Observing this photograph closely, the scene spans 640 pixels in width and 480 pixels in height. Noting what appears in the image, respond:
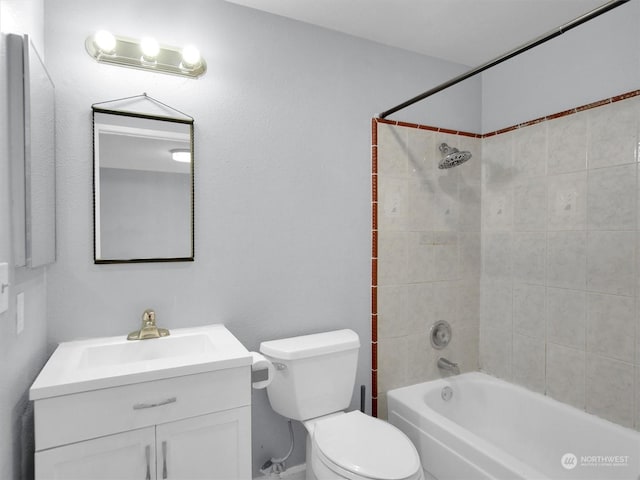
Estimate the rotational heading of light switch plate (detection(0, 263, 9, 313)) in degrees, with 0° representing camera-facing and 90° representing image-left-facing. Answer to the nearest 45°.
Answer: approximately 270°

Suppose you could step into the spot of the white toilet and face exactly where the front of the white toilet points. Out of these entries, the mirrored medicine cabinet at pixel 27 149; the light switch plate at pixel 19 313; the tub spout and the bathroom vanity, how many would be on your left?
1

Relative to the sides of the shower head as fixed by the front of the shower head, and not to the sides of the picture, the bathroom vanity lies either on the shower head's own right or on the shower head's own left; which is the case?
on the shower head's own right

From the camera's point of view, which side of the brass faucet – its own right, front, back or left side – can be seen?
front

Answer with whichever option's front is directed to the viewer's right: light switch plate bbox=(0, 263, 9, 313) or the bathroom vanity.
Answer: the light switch plate

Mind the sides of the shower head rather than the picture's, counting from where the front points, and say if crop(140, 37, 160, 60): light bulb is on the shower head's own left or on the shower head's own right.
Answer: on the shower head's own right

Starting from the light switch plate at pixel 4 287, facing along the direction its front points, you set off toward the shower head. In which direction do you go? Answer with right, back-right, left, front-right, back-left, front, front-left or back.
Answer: front

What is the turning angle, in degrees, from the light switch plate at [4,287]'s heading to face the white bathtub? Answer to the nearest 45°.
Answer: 0° — it already faces it

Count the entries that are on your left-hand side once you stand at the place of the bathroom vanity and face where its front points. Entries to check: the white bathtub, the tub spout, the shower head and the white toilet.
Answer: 4

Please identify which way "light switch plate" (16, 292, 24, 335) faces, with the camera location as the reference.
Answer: facing to the right of the viewer

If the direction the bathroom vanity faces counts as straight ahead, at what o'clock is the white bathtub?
The white bathtub is roughly at 9 o'clock from the bathroom vanity.

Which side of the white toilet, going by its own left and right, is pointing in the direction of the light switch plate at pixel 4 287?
right

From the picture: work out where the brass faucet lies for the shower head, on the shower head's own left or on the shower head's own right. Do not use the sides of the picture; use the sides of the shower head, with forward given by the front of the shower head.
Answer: on the shower head's own right
